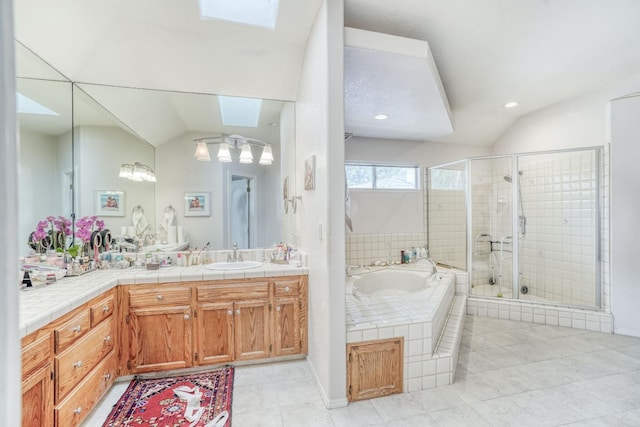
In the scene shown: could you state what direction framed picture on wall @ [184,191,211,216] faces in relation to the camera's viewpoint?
facing the viewer

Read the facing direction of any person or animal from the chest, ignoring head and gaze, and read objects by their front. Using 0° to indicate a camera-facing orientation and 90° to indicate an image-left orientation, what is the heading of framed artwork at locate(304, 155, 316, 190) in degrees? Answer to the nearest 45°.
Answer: approximately 90°

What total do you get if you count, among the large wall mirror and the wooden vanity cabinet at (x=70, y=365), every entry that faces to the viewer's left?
0

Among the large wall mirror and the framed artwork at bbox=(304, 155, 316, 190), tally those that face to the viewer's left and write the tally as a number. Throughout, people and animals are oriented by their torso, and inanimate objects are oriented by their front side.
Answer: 1

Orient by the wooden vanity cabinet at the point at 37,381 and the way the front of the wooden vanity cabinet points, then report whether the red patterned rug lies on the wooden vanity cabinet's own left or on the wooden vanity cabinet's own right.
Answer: on the wooden vanity cabinet's own left

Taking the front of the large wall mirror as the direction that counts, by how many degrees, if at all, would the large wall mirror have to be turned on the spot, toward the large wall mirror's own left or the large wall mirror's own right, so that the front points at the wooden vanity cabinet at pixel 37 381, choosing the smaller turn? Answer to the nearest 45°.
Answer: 0° — it already faces it

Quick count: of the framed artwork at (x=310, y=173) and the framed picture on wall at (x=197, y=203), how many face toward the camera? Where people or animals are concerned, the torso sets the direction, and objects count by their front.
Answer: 1

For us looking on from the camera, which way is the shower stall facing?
facing the viewer and to the left of the viewer

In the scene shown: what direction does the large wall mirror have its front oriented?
toward the camera

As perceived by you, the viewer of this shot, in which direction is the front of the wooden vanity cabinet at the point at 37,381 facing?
facing the viewer and to the right of the viewer
